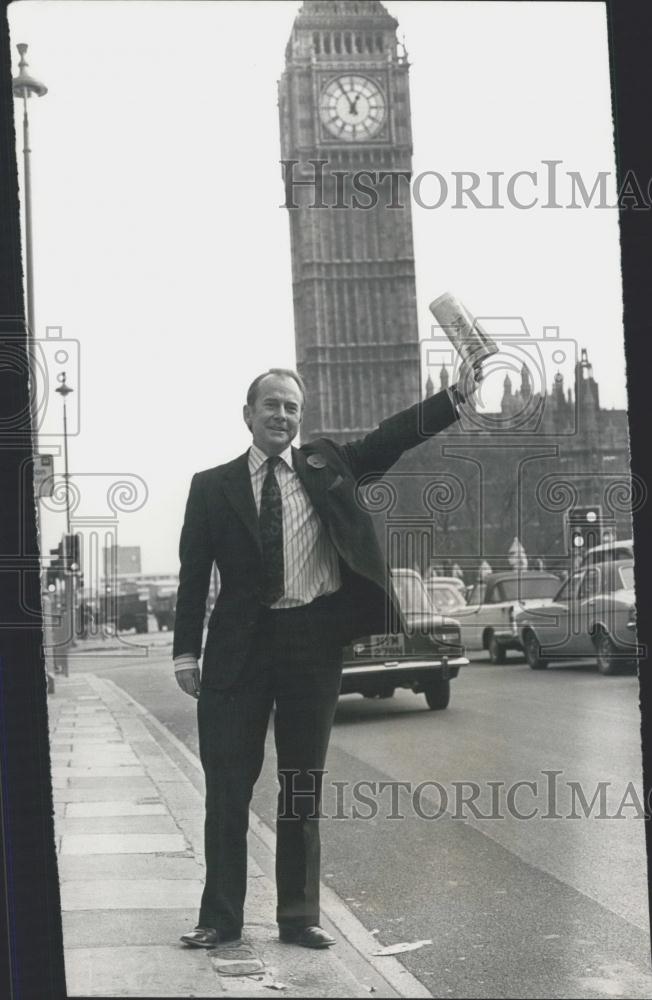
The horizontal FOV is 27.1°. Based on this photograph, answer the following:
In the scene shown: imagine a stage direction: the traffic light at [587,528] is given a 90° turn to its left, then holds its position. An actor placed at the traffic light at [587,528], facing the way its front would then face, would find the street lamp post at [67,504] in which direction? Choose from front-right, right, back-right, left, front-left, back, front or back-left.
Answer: back

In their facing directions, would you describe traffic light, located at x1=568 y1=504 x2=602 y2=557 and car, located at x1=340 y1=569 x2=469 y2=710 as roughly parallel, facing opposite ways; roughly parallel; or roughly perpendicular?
roughly parallel, facing opposite ways

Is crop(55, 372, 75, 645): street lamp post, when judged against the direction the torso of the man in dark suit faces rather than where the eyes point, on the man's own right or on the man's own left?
on the man's own right

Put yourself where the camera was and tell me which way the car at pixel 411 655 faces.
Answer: facing away from the viewer

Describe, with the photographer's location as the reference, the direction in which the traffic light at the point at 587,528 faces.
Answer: facing the viewer

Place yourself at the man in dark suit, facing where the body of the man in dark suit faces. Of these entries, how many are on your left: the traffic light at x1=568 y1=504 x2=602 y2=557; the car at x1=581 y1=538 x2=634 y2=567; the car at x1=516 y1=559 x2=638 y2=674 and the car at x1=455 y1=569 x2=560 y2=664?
4

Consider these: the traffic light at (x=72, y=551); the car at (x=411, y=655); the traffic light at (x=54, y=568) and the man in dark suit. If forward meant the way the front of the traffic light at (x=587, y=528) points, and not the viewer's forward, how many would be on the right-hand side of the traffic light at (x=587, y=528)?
4

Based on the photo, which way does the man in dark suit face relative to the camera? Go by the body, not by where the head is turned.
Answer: toward the camera

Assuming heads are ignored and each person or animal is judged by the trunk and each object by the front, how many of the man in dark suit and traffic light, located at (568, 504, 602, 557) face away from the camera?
0

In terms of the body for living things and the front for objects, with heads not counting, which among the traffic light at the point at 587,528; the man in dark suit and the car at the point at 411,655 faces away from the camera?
the car

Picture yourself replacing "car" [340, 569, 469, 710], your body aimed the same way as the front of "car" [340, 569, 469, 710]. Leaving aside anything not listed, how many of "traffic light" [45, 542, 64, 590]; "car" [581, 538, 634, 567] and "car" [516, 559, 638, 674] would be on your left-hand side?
1

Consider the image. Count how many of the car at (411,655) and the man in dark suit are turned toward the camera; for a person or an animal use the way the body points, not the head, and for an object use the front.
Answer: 1
